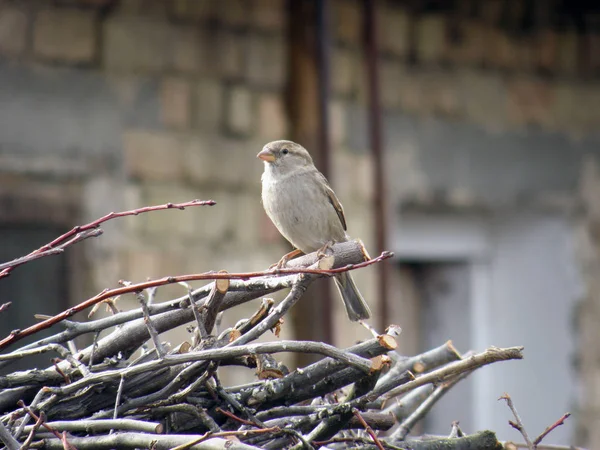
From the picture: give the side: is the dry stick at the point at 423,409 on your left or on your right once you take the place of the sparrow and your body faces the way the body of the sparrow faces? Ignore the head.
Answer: on your left

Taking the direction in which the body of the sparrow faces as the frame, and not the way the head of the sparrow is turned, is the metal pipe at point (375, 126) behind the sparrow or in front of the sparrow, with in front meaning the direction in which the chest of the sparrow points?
behind

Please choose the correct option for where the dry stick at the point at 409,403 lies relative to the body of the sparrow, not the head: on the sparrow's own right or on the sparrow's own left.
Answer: on the sparrow's own left

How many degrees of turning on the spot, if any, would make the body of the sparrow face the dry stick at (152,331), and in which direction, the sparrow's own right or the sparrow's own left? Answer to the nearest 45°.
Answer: approximately 45° to the sparrow's own right

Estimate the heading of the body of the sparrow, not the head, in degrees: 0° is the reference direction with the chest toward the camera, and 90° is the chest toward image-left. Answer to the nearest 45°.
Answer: approximately 45°

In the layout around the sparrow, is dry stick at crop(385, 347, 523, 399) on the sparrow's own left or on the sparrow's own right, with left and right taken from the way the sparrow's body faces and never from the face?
on the sparrow's own left
